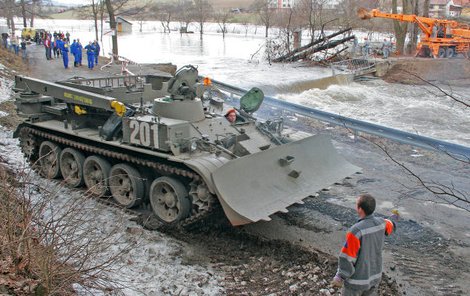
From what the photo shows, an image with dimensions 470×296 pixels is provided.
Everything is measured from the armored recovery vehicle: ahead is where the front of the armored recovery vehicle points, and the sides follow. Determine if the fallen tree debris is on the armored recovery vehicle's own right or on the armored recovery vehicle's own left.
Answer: on the armored recovery vehicle's own left

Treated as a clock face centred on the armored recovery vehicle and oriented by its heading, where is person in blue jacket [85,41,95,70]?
The person in blue jacket is roughly at 7 o'clock from the armored recovery vehicle.

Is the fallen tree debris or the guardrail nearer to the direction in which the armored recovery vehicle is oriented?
the guardrail

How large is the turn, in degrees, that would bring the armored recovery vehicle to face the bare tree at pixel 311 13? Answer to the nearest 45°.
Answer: approximately 135° to its left

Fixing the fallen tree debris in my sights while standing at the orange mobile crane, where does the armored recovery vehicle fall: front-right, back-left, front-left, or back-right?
front-left

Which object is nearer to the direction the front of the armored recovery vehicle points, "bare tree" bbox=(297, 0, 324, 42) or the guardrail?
the guardrail

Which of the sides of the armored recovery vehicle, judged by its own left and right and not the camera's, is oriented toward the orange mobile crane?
left

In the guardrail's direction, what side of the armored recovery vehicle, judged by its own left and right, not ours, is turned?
left

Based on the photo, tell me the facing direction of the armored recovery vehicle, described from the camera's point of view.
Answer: facing the viewer and to the right of the viewer

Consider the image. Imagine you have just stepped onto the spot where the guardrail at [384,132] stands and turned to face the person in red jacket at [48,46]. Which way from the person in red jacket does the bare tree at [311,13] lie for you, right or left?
right
